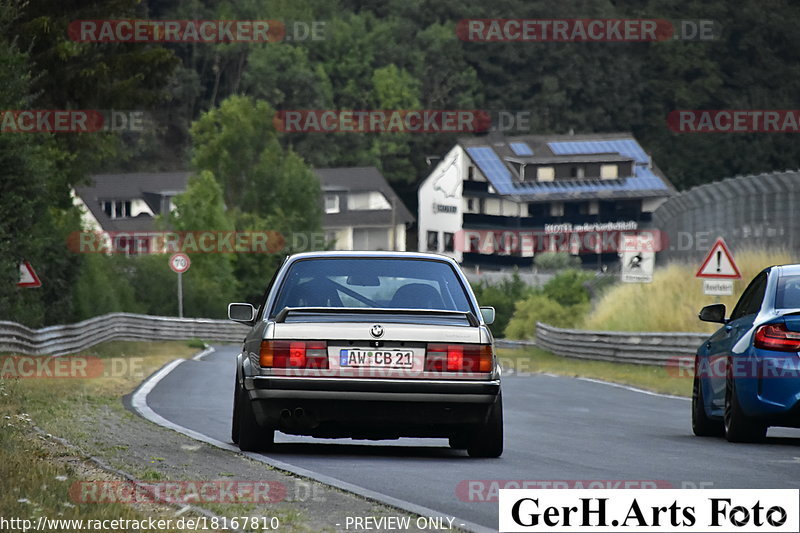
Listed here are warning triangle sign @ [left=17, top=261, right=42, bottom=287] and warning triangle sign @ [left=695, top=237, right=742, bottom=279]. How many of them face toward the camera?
2

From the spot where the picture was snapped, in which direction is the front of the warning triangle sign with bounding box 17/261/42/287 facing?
facing the viewer

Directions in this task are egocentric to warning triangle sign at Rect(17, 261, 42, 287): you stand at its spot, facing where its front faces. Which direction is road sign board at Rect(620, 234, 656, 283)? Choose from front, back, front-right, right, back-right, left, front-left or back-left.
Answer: left

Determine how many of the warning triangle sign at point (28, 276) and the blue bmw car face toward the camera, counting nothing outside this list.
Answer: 1

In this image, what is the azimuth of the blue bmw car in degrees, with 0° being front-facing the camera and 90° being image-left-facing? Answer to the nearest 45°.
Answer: approximately 135°

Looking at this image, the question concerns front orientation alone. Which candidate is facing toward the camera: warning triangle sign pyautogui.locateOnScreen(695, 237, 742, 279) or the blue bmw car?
the warning triangle sign

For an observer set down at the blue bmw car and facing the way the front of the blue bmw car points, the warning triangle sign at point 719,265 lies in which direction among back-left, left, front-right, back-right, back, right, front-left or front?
front-right

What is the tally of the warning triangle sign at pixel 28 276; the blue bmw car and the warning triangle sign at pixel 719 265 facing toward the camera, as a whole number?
2

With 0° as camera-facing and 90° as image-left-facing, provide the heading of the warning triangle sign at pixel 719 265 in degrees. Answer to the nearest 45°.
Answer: approximately 0°

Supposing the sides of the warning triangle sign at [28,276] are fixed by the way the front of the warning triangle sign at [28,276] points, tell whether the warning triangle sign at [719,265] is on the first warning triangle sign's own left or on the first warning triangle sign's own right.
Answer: on the first warning triangle sign's own left

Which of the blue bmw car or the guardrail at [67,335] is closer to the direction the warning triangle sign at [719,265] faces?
the blue bmw car

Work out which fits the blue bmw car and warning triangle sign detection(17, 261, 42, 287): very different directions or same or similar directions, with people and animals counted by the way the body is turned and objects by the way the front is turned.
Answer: very different directions

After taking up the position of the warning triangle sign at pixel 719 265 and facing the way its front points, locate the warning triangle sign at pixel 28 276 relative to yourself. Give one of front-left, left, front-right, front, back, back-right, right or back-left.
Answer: right
